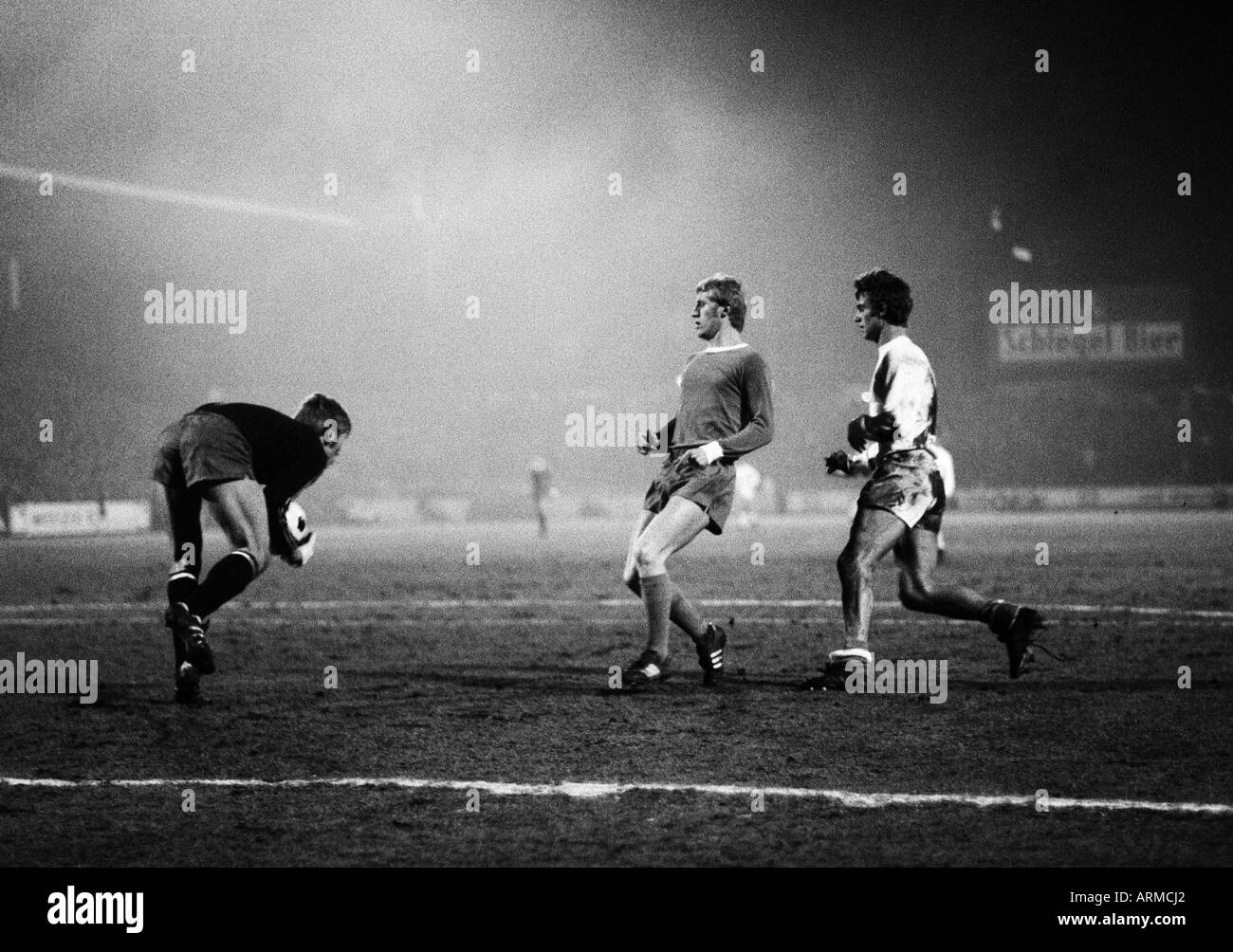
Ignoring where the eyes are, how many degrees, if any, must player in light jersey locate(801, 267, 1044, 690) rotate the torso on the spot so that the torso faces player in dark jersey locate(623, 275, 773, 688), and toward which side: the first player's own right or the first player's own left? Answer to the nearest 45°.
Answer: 0° — they already face them

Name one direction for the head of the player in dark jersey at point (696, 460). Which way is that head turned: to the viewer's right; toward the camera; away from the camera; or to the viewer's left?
to the viewer's left

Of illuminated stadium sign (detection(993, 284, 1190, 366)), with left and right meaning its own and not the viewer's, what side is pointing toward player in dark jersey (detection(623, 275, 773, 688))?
front

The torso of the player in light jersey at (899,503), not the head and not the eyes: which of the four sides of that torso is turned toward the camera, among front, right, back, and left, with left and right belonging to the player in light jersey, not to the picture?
left

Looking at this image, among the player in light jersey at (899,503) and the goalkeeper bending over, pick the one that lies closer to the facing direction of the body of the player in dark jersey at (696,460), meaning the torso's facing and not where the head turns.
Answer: the goalkeeper bending over

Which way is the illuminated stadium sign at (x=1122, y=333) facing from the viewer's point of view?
toward the camera

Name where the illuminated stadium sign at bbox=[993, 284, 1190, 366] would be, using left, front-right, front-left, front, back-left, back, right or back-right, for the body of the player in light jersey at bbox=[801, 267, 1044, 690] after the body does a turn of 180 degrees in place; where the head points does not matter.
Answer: left

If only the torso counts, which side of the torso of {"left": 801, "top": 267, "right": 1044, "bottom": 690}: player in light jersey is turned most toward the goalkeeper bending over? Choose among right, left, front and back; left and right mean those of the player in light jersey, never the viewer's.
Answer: front

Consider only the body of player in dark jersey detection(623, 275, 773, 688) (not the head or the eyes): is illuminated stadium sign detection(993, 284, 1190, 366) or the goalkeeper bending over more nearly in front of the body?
the goalkeeper bending over

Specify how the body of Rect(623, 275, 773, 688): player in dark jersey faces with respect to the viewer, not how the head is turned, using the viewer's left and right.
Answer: facing the viewer and to the left of the viewer
